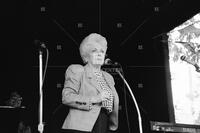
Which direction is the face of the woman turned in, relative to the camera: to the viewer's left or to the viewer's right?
to the viewer's right

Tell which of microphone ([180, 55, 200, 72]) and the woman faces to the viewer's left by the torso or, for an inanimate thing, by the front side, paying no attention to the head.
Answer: the microphone

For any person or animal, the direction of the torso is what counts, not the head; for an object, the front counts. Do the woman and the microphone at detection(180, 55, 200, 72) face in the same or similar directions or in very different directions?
very different directions

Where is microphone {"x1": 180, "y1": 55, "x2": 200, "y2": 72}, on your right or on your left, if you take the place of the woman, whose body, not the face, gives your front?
on your left

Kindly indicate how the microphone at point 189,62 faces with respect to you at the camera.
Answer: facing to the left of the viewer

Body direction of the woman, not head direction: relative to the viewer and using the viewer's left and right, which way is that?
facing the viewer and to the right of the viewer

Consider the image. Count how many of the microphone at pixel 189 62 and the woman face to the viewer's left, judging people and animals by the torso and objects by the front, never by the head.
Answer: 1

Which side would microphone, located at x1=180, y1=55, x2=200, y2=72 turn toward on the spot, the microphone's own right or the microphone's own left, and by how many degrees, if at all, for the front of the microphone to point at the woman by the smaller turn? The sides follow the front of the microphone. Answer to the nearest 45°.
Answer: approximately 45° to the microphone's own left
